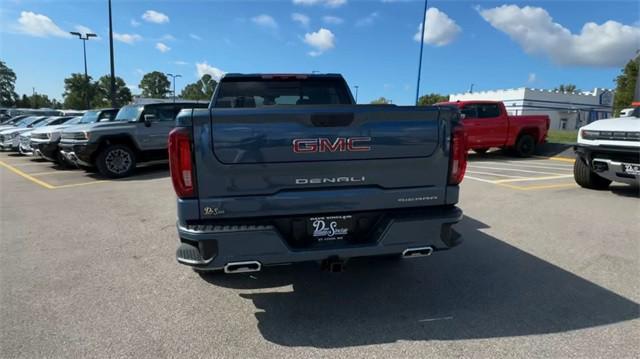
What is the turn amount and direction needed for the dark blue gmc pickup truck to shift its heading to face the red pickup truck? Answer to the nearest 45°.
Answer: approximately 45° to its right

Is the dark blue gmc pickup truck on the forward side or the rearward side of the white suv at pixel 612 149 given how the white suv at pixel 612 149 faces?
on the forward side

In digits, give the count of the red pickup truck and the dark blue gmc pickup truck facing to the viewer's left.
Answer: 1

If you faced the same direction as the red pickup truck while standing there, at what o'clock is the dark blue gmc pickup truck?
The dark blue gmc pickup truck is roughly at 9 o'clock from the red pickup truck.

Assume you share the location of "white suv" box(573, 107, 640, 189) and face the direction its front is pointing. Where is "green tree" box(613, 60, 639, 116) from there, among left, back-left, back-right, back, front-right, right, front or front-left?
back-right

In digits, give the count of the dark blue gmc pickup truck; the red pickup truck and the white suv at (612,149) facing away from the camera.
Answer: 1

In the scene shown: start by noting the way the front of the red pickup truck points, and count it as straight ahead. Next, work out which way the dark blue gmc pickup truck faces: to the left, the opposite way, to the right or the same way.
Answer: to the right

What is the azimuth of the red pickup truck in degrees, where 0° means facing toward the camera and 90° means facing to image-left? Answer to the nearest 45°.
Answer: approximately 90°

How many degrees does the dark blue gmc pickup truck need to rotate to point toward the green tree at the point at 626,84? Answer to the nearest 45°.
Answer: approximately 45° to its right

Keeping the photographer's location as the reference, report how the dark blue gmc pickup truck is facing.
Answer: facing away from the viewer

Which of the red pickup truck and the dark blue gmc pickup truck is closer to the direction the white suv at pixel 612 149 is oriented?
the dark blue gmc pickup truck

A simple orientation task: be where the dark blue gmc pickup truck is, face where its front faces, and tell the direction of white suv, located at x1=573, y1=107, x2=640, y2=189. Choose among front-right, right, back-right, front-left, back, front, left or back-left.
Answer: front-right

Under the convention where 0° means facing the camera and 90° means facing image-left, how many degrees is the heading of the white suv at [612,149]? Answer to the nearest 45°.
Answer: approximately 45°
